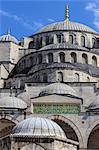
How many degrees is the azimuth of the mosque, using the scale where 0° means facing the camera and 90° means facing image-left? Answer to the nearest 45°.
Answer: approximately 0°
